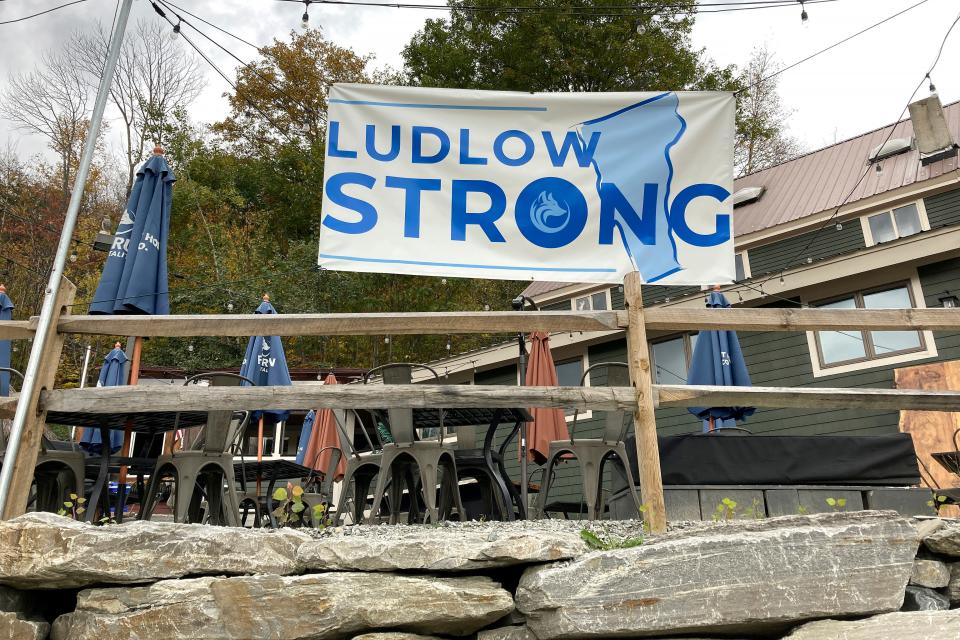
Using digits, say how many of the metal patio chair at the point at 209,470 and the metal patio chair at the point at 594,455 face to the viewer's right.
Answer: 0

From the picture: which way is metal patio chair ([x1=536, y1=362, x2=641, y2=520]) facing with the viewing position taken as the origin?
facing away from the viewer and to the left of the viewer

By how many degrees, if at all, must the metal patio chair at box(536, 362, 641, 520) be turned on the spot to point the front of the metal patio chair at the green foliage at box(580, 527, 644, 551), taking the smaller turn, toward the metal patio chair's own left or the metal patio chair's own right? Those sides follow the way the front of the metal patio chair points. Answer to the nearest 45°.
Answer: approximately 135° to the metal patio chair's own left

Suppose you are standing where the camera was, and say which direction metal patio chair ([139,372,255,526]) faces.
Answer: facing away from the viewer and to the left of the viewer

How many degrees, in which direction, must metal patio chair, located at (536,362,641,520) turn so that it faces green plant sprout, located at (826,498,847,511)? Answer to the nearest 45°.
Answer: approximately 135° to its right

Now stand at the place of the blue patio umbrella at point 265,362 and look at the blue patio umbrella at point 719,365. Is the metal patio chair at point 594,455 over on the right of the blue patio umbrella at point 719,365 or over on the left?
right

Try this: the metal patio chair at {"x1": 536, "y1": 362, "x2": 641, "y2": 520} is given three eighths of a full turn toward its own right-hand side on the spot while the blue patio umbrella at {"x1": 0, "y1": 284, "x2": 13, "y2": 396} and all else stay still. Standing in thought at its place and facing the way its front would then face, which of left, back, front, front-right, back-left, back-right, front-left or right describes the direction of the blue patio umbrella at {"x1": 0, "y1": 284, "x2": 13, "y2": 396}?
back

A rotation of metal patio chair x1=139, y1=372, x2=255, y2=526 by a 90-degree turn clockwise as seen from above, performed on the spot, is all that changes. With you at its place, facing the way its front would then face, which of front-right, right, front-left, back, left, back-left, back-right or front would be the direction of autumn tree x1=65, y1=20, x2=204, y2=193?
front-left

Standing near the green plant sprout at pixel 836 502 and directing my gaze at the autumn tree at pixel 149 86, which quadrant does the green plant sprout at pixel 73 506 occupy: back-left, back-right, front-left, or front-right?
front-left

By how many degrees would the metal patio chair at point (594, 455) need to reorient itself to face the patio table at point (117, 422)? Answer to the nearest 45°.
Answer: approximately 45° to its left
